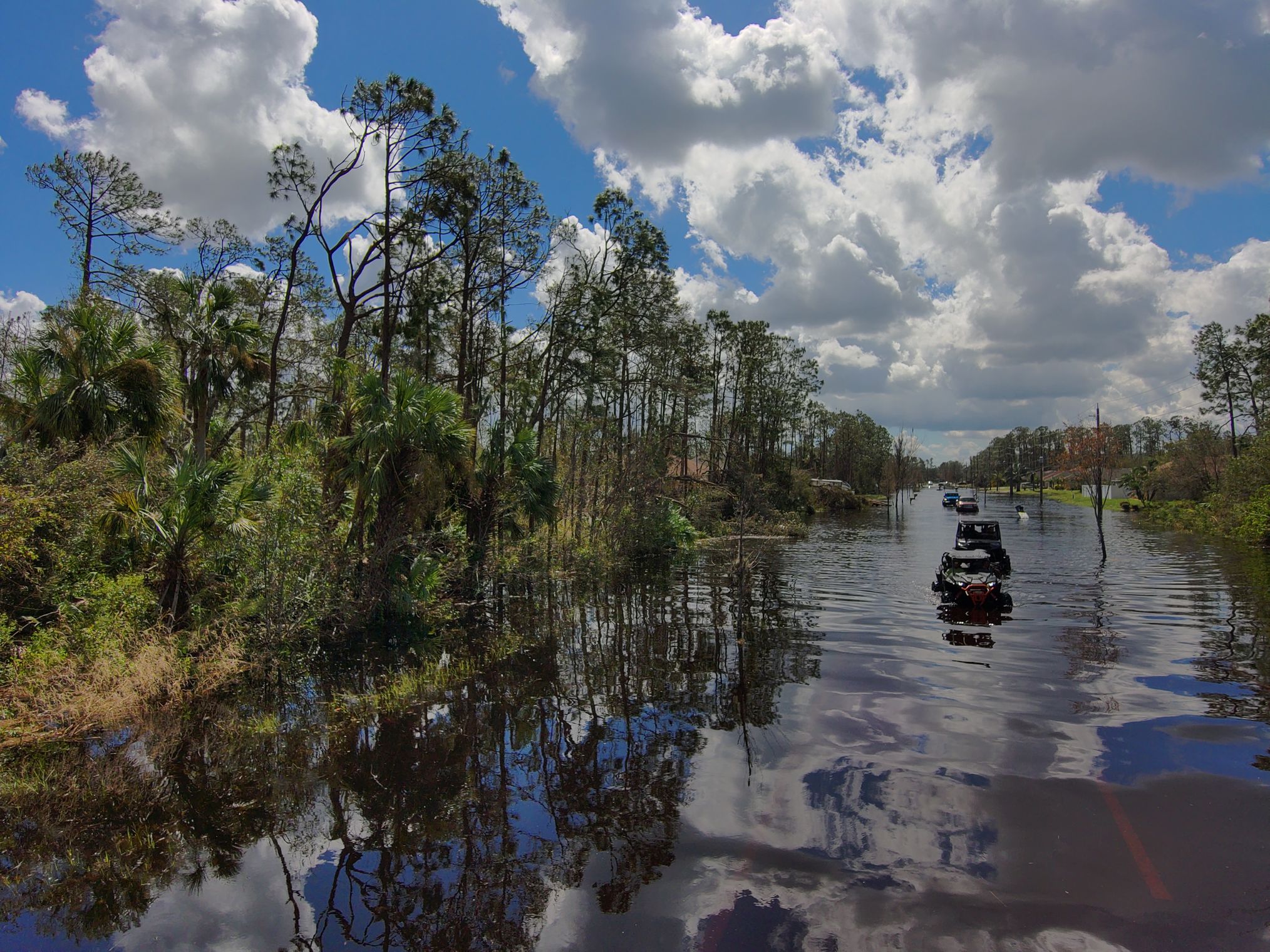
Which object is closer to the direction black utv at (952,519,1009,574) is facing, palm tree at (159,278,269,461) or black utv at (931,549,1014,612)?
the black utv

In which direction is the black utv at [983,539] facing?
toward the camera

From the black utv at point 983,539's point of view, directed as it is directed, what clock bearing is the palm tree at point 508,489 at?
The palm tree is roughly at 2 o'clock from the black utv.

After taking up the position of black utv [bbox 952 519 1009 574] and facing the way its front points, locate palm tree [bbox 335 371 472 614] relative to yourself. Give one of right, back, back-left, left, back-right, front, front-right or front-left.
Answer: front-right

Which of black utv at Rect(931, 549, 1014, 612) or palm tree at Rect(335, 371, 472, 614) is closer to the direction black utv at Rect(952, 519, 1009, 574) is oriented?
the black utv

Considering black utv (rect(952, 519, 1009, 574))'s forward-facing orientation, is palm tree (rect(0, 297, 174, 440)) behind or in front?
in front

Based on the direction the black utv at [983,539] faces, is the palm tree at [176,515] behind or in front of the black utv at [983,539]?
in front

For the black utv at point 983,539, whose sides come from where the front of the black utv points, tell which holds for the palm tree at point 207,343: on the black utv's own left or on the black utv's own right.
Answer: on the black utv's own right

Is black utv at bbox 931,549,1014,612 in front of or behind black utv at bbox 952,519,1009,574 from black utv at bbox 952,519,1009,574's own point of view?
in front
